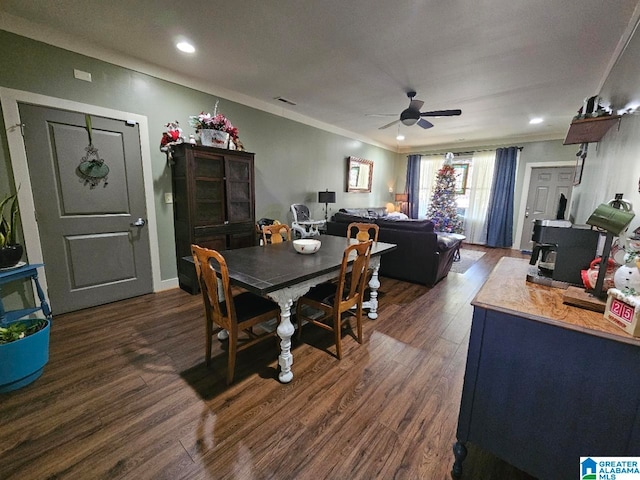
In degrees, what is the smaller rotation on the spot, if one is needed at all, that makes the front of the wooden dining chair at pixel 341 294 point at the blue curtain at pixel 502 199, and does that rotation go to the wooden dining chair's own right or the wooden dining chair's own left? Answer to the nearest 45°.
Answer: approximately 90° to the wooden dining chair's own right

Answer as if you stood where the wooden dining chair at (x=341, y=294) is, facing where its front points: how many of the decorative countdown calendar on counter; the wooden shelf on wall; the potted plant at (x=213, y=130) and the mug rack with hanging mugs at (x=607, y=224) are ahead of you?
1

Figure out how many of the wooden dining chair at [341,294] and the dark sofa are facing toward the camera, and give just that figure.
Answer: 0

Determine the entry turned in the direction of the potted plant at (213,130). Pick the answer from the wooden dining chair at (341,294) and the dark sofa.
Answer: the wooden dining chair

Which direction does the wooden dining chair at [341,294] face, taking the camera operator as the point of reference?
facing away from the viewer and to the left of the viewer

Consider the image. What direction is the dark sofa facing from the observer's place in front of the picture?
facing away from the viewer and to the right of the viewer

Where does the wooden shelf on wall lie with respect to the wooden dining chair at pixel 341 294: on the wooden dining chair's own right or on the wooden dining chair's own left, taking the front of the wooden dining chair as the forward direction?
on the wooden dining chair's own right

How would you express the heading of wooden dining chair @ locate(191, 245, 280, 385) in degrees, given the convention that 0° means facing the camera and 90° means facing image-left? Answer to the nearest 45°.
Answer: approximately 225°

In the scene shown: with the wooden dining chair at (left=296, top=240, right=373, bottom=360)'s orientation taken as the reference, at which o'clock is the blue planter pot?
The blue planter pot is roughly at 10 o'clock from the wooden dining chair.

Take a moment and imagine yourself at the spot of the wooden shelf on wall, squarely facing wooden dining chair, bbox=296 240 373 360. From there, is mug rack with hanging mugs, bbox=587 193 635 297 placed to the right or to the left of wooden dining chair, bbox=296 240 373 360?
left

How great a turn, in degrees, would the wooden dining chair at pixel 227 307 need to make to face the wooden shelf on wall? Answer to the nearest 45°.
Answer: approximately 45° to its right

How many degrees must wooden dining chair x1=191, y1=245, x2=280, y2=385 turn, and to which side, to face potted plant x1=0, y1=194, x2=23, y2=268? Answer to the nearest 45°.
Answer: approximately 90° to its left

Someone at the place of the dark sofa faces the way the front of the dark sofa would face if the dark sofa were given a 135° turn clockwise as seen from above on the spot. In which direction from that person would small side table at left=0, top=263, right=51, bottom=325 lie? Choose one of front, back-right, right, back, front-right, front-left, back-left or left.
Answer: front-right

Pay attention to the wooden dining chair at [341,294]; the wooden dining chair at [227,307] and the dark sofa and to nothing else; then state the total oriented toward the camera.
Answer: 0

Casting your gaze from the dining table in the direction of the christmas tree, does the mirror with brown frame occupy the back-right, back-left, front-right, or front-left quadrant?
front-left

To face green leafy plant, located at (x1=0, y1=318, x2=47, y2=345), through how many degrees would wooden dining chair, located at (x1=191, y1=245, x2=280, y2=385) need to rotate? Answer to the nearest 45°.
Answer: approximately 135° to its left
